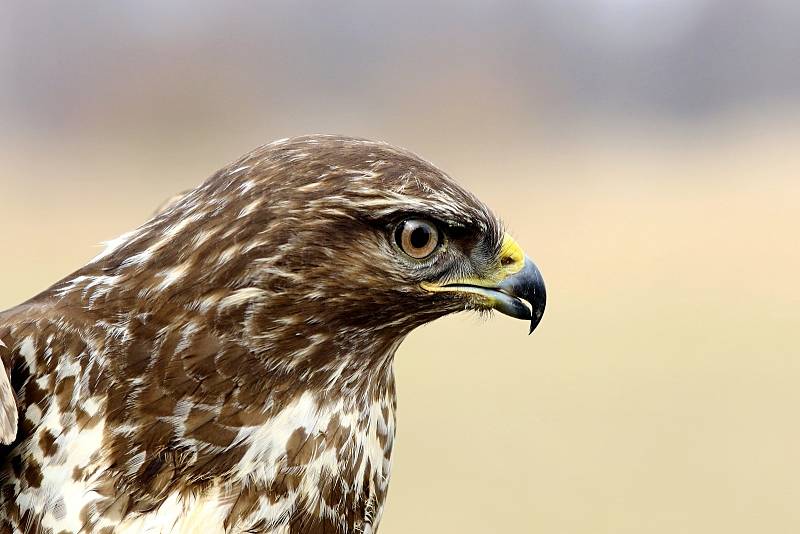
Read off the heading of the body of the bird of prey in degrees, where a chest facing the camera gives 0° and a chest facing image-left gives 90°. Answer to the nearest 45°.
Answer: approximately 270°
